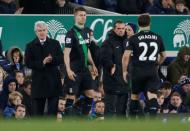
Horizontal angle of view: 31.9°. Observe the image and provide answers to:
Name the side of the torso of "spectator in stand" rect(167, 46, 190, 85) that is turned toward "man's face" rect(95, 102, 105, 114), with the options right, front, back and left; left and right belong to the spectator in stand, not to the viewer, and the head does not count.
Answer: right

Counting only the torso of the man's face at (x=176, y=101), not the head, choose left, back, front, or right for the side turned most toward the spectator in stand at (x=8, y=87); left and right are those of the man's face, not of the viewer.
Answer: right

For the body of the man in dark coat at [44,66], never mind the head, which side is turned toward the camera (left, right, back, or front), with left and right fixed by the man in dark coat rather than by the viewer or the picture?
front

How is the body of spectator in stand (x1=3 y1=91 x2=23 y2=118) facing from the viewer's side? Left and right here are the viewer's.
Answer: facing the viewer and to the right of the viewer

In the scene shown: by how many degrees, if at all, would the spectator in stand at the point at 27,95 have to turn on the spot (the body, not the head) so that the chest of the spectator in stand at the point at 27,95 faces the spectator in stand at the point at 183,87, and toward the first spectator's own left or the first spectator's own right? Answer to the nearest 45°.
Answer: approximately 45° to the first spectator's own left

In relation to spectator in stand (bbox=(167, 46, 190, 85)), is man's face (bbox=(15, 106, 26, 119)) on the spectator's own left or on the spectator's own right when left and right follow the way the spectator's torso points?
on the spectator's own right

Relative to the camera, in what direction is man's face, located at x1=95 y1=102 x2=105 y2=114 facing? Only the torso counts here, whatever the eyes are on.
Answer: toward the camera
